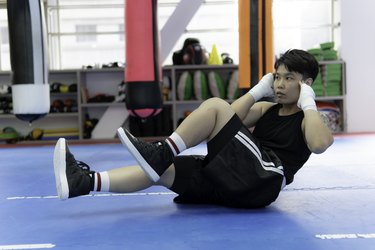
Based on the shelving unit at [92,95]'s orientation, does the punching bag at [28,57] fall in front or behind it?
in front

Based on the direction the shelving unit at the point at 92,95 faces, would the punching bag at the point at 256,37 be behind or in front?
in front

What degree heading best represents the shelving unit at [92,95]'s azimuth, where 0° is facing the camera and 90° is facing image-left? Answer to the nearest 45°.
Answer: approximately 0°
